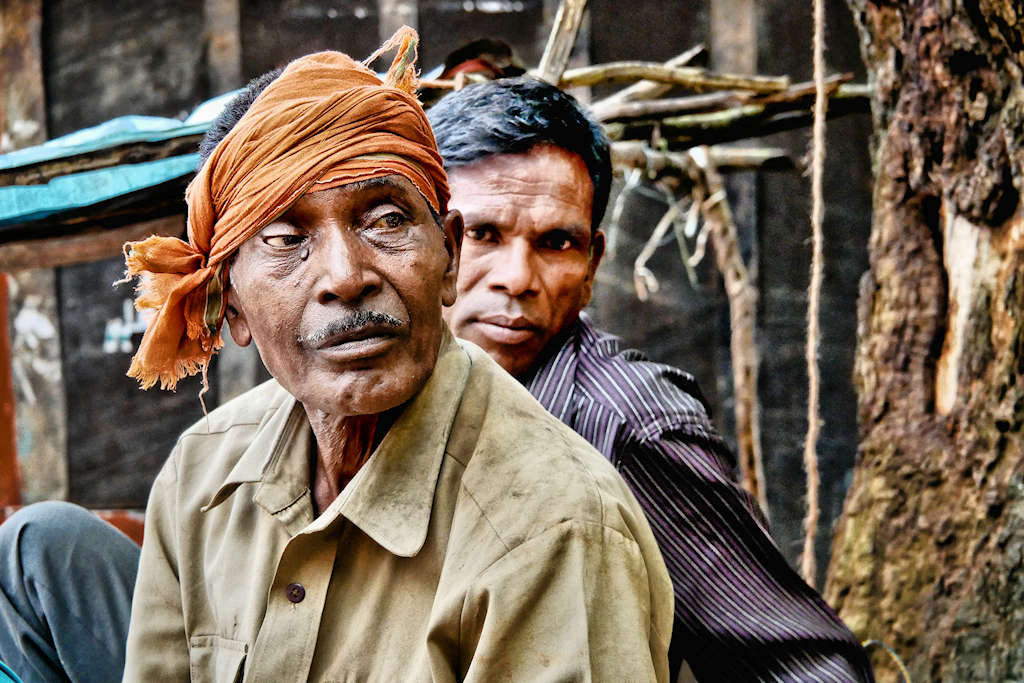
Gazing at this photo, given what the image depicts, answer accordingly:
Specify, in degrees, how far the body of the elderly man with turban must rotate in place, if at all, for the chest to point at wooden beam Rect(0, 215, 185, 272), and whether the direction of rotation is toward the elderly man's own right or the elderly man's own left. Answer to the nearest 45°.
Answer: approximately 90° to the elderly man's own right

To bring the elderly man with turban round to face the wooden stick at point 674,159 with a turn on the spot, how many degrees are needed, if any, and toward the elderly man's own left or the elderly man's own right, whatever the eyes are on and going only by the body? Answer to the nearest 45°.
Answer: approximately 180°

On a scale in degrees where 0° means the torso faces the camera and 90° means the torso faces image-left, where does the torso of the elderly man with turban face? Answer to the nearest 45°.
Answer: approximately 45°

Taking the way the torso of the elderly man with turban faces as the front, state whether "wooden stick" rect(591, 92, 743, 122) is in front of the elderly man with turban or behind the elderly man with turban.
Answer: behind

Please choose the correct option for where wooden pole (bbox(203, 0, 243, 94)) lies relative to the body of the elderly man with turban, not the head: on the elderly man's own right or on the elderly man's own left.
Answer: on the elderly man's own right

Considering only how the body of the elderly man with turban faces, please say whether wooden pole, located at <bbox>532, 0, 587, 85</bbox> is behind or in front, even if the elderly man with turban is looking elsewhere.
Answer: behind

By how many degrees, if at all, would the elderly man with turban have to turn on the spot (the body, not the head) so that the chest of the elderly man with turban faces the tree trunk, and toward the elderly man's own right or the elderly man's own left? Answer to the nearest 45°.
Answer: approximately 180°

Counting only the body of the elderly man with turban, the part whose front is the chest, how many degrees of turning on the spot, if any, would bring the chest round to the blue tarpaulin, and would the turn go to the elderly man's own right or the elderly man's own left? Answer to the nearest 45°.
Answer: approximately 90° to the elderly man's own right

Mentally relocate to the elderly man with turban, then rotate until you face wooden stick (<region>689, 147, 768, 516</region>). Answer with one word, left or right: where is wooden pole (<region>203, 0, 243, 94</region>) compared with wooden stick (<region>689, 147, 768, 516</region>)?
left

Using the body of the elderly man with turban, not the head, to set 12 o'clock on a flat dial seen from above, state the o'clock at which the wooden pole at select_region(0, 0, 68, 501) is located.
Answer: The wooden pole is roughly at 4 o'clock from the elderly man with turban.
